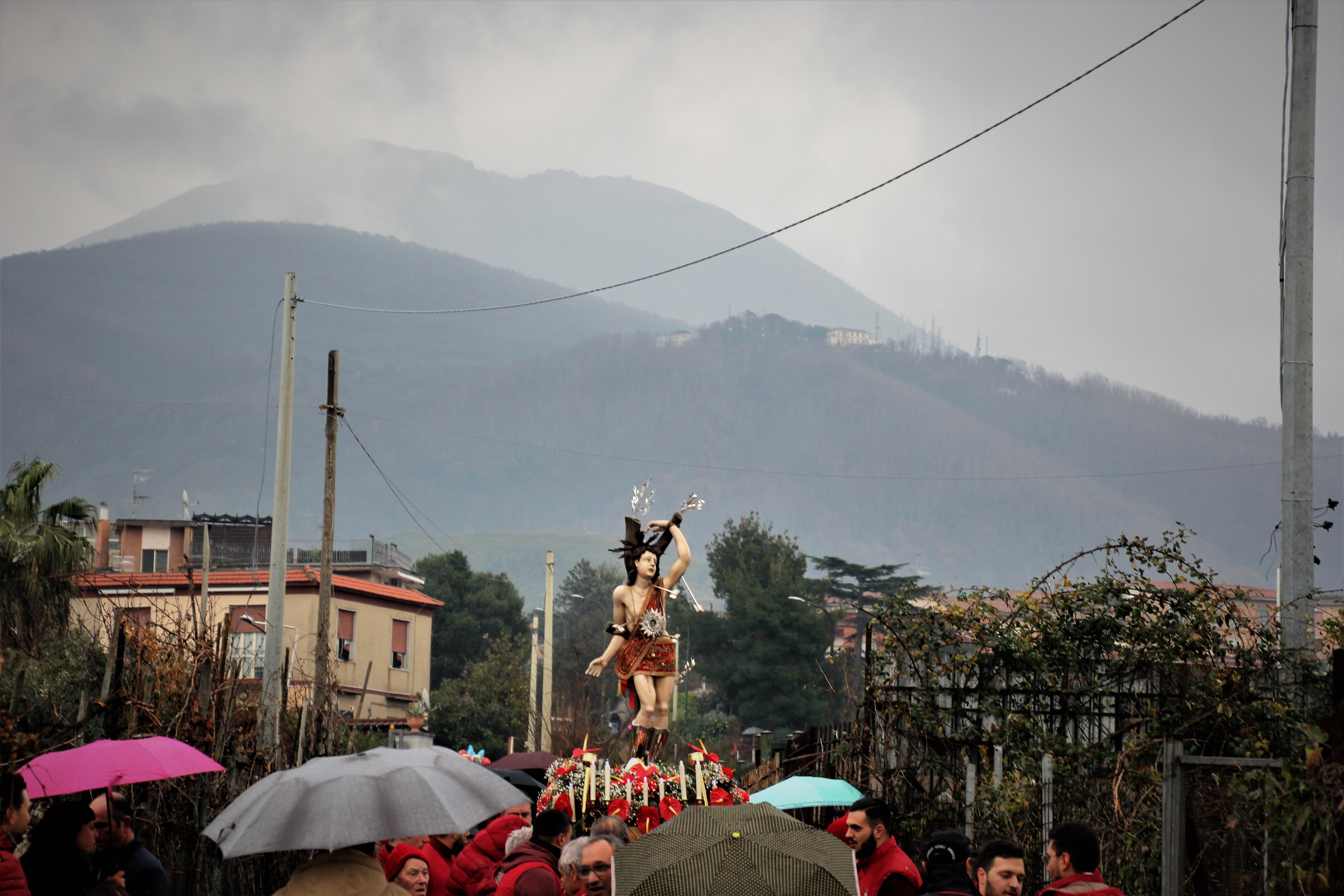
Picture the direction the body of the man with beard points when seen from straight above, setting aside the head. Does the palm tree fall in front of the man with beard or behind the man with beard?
behind

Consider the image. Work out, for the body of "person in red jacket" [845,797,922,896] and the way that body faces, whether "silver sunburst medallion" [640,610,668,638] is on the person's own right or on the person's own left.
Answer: on the person's own right

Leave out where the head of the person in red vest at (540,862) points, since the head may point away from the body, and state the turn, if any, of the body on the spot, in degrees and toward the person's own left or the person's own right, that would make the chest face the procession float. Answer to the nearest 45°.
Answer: approximately 45° to the person's own left
